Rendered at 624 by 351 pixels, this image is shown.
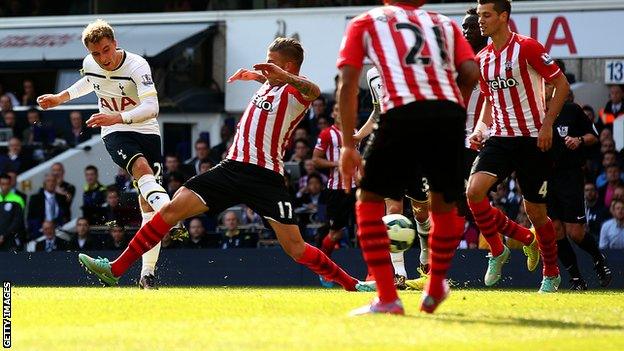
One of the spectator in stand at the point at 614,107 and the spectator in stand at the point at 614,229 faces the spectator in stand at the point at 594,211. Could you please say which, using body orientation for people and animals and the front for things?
the spectator in stand at the point at 614,107

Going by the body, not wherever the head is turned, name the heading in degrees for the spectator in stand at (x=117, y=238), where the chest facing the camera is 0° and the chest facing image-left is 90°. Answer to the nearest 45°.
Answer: approximately 0°

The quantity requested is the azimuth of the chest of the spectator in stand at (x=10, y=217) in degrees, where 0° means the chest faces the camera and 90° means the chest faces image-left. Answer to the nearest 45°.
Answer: approximately 0°

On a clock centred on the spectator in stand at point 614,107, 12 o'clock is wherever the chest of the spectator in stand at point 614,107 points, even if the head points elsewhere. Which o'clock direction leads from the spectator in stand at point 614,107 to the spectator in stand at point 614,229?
the spectator in stand at point 614,229 is roughly at 12 o'clock from the spectator in stand at point 614,107.

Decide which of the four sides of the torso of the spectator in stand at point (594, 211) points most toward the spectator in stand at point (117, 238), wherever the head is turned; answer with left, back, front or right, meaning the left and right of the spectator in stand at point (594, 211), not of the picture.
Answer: right

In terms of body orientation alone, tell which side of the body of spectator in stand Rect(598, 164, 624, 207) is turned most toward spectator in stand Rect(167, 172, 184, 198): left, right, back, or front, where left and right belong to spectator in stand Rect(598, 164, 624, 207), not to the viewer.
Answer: right
